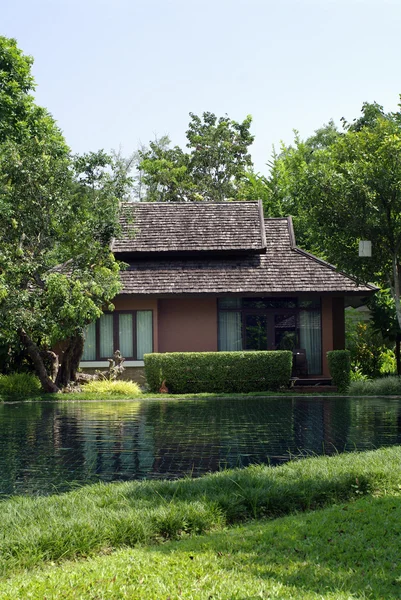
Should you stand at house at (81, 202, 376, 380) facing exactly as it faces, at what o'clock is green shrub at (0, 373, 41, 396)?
The green shrub is roughly at 2 o'clock from the house.

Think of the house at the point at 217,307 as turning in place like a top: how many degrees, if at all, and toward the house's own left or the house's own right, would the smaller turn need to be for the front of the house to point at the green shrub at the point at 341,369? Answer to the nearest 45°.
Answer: approximately 45° to the house's own left

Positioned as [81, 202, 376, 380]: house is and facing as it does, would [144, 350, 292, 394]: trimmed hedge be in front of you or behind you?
in front

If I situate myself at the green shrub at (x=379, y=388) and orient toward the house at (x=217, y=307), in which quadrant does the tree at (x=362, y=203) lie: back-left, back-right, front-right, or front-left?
front-right

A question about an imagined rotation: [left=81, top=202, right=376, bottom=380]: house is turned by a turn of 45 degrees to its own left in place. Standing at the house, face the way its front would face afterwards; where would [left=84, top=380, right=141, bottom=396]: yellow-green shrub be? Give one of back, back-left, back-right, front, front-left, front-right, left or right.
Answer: right

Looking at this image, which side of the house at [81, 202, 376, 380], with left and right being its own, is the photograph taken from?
front

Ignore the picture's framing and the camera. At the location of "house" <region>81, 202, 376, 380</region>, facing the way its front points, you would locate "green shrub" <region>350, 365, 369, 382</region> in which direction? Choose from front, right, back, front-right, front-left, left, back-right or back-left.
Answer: left

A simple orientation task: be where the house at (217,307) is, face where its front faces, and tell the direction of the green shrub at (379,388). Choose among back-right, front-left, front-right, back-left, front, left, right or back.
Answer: front-left
